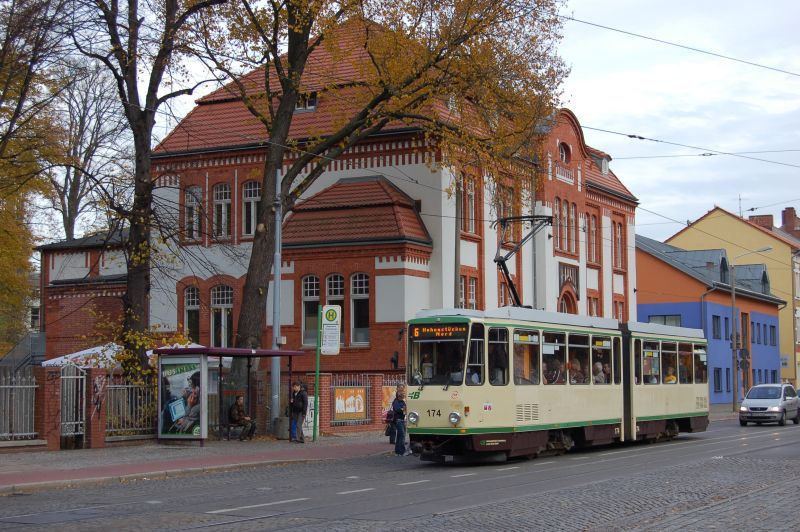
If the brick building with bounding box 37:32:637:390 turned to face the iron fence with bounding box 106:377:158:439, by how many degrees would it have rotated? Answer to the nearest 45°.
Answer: approximately 45° to its right

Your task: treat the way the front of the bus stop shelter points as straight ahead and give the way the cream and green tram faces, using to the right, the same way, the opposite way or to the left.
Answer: to the right

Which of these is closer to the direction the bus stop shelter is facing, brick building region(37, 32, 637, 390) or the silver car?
the silver car

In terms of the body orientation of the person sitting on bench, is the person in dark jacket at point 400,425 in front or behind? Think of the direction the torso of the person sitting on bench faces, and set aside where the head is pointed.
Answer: in front

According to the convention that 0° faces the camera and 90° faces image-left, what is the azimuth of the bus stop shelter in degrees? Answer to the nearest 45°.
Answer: approximately 315°

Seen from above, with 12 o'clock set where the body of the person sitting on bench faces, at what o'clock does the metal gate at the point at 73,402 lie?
The metal gate is roughly at 3 o'clock from the person sitting on bench.
